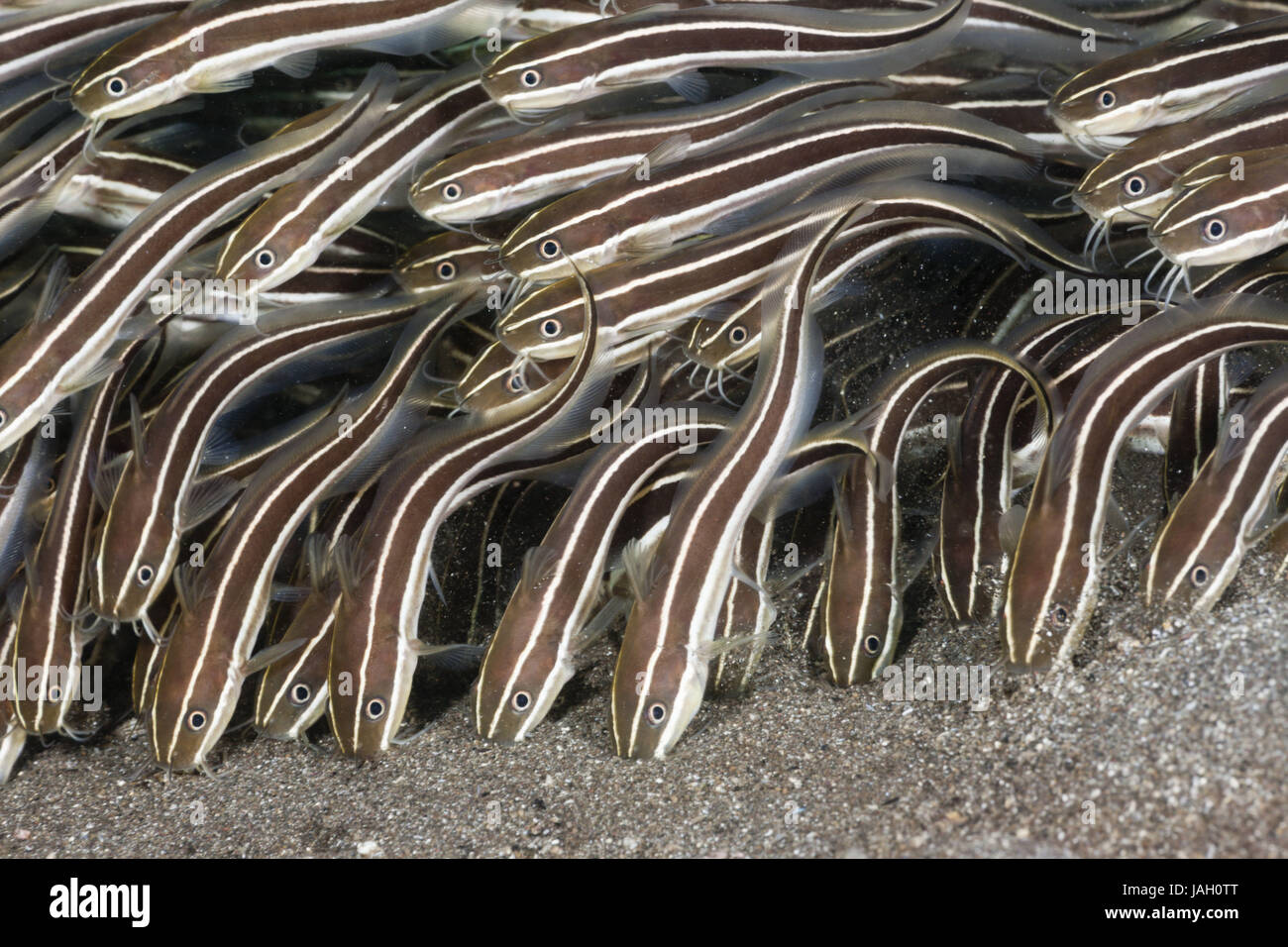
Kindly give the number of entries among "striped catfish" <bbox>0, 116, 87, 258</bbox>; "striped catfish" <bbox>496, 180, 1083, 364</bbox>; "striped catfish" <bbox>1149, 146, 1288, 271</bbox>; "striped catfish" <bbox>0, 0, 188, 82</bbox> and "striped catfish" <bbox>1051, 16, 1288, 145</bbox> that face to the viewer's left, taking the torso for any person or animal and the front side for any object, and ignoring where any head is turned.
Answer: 5

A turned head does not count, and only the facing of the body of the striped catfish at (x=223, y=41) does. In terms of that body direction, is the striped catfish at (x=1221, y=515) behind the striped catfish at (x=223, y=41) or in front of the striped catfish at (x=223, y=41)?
behind

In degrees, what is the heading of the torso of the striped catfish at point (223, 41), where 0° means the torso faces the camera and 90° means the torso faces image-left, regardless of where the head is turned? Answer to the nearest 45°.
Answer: approximately 90°

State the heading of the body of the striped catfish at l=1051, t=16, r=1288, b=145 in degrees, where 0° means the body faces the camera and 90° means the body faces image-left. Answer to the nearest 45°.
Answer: approximately 90°

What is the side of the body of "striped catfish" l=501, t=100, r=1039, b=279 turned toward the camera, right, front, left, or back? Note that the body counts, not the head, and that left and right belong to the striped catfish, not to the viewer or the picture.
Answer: left

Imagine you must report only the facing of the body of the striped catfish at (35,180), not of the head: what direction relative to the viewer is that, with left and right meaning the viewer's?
facing to the left of the viewer

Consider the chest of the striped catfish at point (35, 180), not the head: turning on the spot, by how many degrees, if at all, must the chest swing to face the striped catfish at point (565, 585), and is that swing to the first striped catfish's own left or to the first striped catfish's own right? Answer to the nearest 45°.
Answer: approximately 135° to the first striped catfish's own left

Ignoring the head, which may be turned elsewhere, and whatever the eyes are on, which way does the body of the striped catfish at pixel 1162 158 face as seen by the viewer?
to the viewer's left

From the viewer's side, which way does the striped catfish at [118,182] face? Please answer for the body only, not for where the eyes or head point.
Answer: to the viewer's left

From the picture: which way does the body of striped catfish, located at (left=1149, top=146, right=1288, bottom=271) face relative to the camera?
to the viewer's left

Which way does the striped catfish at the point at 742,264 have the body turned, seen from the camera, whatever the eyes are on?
to the viewer's left

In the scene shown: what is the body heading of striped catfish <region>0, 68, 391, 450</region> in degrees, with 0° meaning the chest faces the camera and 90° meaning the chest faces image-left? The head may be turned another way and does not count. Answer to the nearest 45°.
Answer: approximately 90°
